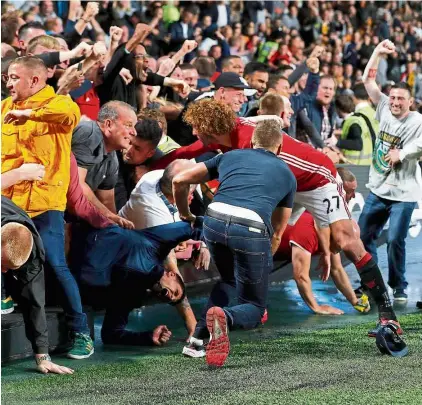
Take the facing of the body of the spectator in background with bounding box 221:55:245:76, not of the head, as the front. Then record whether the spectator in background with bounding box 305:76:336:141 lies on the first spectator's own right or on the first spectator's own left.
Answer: on the first spectator's own left

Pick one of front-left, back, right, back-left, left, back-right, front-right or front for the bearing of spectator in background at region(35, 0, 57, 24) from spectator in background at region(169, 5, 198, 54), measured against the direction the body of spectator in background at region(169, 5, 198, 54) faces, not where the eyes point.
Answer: right

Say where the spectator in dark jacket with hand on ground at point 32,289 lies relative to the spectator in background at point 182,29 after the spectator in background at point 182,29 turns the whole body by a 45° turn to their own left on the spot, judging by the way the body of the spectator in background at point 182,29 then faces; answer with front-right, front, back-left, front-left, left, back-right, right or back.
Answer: right

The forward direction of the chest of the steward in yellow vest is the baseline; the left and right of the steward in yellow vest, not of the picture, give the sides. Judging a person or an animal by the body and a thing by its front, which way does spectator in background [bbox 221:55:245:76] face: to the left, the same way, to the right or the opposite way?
the opposite way

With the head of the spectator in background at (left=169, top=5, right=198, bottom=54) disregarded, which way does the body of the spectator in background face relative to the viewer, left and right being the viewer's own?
facing the viewer and to the right of the viewer

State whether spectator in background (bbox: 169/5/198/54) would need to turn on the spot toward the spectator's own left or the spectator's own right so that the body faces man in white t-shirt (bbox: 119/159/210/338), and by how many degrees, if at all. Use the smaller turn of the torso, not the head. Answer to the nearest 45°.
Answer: approximately 45° to the spectator's own right

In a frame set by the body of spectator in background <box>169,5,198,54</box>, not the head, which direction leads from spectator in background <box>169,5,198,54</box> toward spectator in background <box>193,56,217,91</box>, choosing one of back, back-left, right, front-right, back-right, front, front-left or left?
front-right

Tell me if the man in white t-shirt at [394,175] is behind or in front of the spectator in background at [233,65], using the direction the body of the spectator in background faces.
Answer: in front

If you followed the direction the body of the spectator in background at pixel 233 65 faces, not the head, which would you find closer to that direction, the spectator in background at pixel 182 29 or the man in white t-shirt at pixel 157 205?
the man in white t-shirt

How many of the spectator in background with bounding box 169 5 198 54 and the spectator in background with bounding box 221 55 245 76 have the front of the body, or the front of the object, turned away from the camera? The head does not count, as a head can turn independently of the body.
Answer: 0
